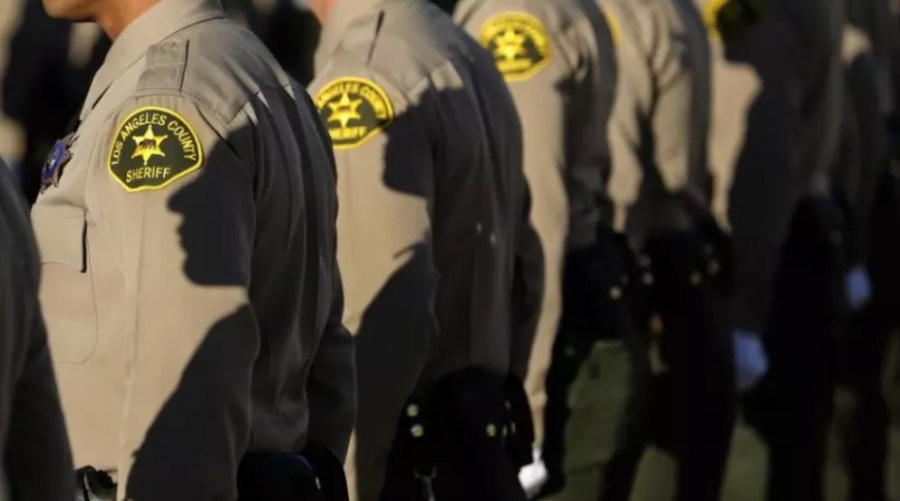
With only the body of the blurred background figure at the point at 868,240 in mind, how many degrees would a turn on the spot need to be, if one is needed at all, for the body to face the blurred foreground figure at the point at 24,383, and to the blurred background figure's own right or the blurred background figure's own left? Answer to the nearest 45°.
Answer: approximately 90° to the blurred background figure's own left

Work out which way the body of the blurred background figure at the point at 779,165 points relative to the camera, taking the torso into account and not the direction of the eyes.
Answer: to the viewer's left

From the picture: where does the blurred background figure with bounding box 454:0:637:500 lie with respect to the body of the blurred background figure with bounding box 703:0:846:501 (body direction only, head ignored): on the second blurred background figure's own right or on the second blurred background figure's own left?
on the second blurred background figure's own left

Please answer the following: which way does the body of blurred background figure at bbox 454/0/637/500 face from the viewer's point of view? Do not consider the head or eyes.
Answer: to the viewer's left

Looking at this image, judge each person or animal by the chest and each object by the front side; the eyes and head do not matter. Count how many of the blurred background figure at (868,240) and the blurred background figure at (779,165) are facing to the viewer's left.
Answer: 2

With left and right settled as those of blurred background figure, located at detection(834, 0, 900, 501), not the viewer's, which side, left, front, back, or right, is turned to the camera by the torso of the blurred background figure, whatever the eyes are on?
left

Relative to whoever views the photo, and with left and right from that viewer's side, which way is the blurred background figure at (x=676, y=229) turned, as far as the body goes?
facing to the left of the viewer

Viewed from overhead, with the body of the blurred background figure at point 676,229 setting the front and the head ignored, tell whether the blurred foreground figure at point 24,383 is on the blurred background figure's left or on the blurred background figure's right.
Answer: on the blurred background figure's left
